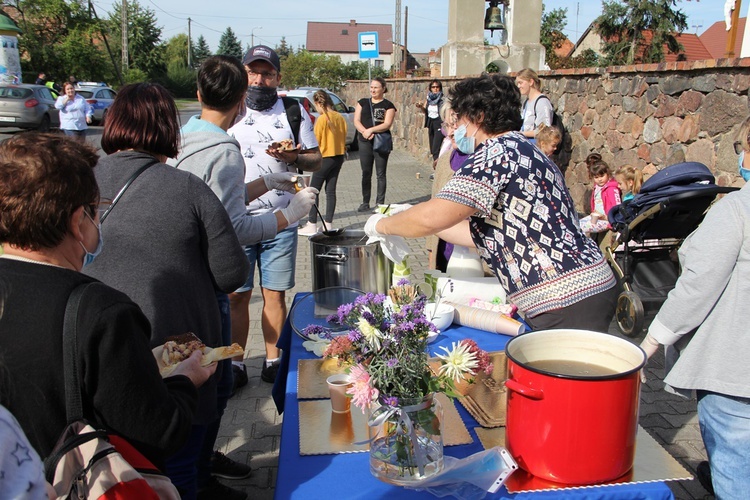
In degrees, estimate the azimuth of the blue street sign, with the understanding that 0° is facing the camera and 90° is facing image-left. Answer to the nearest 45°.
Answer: approximately 0°

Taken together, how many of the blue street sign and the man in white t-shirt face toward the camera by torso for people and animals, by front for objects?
2

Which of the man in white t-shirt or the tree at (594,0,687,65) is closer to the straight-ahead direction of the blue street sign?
the man in white t-shirt

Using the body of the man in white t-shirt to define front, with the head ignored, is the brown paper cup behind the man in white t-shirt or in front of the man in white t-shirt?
in front

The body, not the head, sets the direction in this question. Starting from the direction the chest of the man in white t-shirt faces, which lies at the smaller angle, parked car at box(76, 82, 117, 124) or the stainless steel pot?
the stainless steel pot

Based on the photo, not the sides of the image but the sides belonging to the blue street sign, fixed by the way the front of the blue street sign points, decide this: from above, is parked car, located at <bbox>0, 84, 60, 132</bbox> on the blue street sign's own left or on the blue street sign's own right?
on the blue street sign's own right

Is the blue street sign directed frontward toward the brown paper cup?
yes

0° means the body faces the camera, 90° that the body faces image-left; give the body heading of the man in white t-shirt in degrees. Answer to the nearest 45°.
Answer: approximately 0°

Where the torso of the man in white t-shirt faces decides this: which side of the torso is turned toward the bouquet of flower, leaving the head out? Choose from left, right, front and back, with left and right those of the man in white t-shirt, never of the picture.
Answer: front
